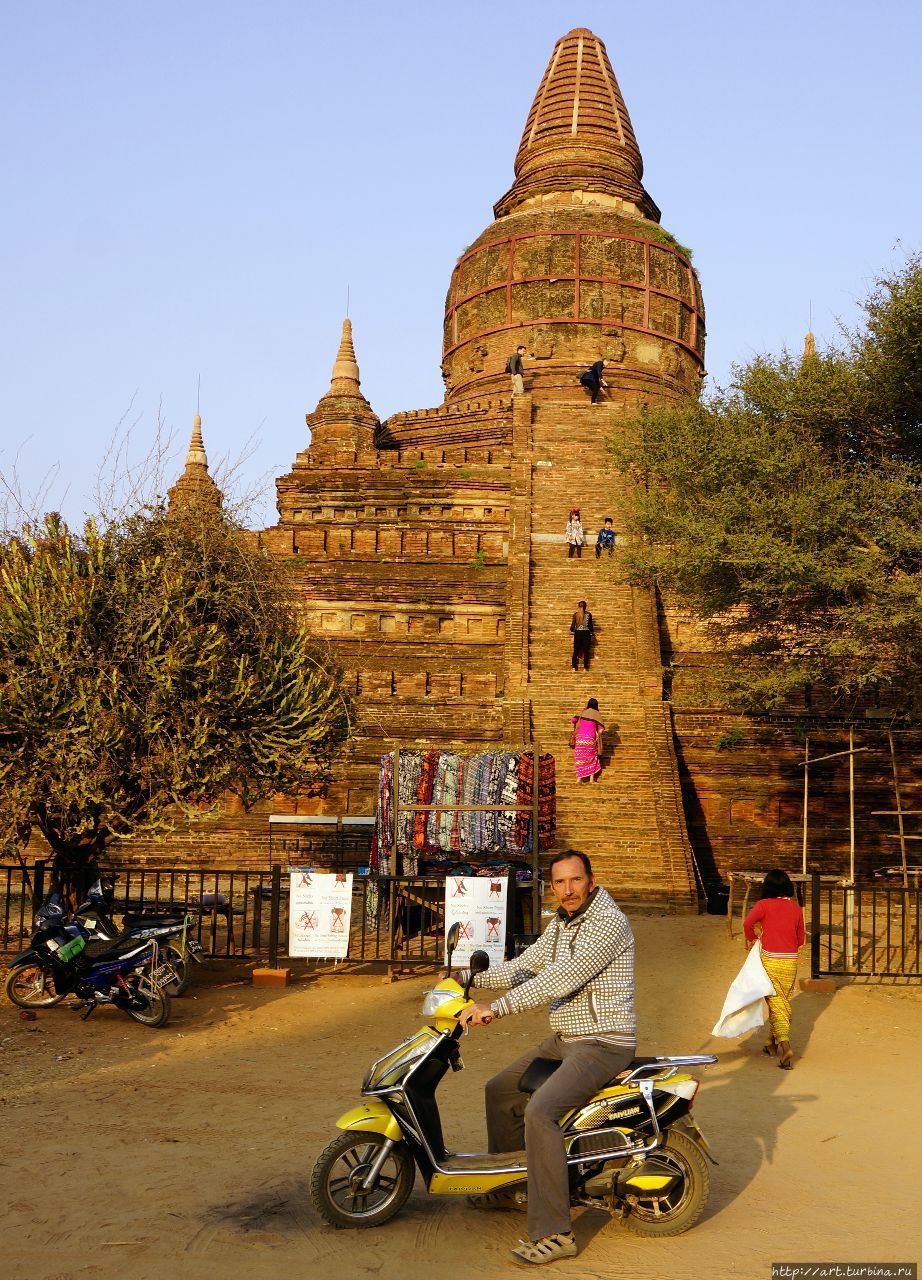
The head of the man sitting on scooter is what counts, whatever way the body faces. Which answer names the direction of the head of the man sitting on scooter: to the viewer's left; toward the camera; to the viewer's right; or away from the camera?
toward the camera

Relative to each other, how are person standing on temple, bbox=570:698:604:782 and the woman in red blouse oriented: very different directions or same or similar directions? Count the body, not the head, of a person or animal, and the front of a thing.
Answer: same or similar directions

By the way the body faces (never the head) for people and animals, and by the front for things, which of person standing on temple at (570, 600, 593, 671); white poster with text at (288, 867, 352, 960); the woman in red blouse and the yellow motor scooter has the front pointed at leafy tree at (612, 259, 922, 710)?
the woman in red blouse

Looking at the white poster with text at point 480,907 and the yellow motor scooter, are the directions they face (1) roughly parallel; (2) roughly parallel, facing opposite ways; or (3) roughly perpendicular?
roughly perpendicular

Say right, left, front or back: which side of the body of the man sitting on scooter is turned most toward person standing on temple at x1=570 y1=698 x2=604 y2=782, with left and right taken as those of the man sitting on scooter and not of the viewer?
right

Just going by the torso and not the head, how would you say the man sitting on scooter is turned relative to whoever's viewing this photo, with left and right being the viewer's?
facing to the left of the viewer

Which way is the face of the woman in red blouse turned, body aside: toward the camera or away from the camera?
away from the camera

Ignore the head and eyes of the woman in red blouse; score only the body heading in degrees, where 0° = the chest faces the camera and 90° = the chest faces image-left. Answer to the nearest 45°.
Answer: approximately 180°

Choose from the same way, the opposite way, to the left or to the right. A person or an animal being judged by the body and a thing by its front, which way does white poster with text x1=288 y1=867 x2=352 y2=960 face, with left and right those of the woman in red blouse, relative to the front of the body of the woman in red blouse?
the opposite way

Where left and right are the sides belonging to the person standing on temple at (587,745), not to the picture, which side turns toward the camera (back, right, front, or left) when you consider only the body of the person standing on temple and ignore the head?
back

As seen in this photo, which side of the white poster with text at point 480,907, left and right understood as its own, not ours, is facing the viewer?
front

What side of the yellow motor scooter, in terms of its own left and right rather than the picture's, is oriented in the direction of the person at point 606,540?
right

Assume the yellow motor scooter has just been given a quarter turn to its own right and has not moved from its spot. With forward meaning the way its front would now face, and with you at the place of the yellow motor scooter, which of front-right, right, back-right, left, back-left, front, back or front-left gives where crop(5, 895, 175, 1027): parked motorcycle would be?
front-left

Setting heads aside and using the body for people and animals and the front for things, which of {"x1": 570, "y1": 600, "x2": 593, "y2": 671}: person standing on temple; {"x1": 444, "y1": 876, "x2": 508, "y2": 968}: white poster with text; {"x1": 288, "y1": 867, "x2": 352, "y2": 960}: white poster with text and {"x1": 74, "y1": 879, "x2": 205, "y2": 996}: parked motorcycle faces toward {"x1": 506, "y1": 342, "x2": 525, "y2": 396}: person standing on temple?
{"x1": 570, "y1": 600, "x2": 593, "y2": 671}: person standing on temple

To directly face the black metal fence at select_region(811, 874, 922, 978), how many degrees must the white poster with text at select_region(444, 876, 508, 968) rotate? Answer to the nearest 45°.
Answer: approximately 90° to its left

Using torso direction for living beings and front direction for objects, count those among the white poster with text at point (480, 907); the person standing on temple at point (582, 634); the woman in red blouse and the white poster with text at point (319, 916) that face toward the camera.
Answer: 2

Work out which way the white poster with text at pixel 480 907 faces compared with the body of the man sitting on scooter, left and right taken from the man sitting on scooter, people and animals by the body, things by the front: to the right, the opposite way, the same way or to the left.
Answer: to the left

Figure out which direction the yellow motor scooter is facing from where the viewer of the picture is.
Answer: facing to the left of the viewer
